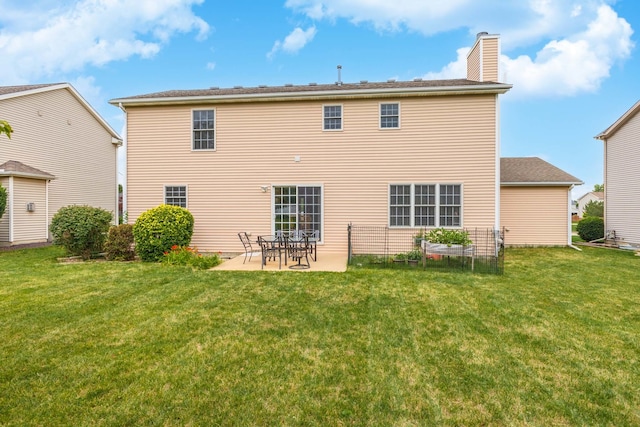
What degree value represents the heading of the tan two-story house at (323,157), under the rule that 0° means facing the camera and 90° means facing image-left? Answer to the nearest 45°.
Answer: approximately 180°

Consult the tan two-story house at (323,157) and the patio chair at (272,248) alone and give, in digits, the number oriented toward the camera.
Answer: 0

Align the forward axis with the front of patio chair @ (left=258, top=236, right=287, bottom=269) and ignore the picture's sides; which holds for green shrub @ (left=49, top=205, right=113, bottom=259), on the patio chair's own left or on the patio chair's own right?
on the patio chair's own left

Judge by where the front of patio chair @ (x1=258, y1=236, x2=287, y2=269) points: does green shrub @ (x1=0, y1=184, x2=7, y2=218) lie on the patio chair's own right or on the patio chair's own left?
on the patio chair's own left

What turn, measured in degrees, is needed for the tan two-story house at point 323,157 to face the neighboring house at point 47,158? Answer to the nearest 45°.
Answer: approximately 90° to its left

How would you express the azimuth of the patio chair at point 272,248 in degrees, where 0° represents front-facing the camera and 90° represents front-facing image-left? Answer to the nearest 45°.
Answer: approximately 225°

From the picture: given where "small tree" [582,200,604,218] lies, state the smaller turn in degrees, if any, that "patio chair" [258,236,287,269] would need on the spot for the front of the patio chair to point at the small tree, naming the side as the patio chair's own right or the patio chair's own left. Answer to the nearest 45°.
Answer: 0° — it already faces it

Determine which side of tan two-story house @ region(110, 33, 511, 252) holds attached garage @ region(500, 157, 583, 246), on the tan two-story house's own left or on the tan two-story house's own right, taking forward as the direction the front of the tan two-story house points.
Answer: on the tan two-story house's own right

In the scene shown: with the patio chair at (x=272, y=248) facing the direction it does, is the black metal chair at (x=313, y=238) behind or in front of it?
in front

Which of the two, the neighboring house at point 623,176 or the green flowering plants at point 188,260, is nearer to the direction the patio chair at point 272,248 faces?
the neighboring house

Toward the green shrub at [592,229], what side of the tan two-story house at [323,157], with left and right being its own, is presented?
right

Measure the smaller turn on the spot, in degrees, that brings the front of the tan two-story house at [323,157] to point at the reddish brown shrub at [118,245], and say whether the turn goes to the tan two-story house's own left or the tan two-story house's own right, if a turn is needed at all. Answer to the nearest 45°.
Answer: approximately 90° to the tan two-story house's own left

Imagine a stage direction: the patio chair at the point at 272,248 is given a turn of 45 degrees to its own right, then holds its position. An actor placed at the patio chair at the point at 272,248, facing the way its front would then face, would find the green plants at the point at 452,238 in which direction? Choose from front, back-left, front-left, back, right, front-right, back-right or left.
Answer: front

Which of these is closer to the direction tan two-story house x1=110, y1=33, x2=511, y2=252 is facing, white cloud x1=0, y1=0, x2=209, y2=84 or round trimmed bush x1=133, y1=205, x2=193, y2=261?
the white cloud

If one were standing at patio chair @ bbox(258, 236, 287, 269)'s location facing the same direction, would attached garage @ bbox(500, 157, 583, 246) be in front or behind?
in front

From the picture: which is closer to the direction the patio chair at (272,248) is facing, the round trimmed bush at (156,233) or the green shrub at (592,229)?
the green shrub
